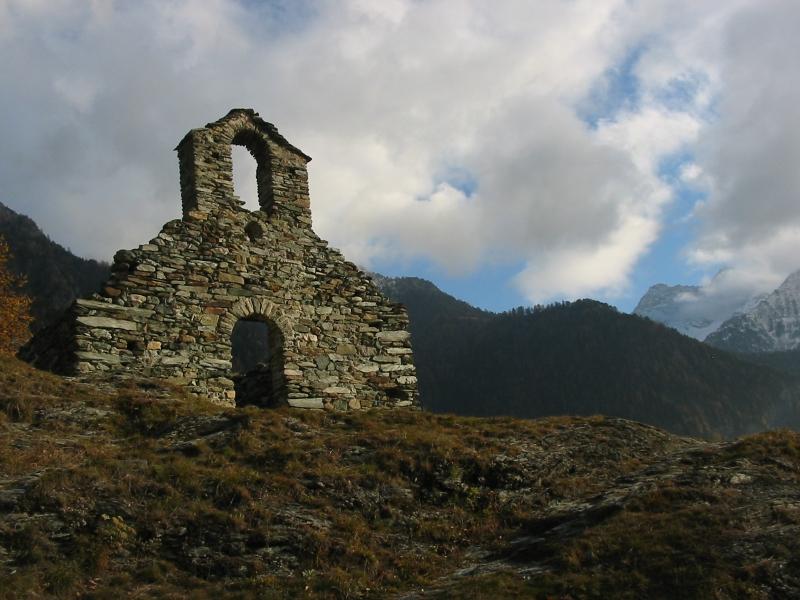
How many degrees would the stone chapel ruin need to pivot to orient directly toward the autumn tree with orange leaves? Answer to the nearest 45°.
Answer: approximately 135° to its right

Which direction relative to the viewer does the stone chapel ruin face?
toward the camera
